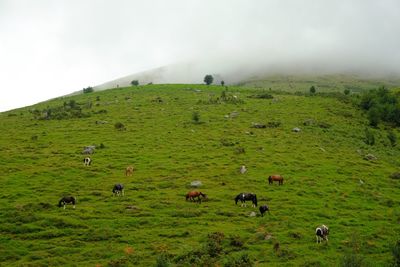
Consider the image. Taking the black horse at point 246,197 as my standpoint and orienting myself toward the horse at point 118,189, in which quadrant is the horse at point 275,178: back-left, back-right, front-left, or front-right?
back-right

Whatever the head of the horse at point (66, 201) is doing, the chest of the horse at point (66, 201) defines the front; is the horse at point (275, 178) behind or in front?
behind

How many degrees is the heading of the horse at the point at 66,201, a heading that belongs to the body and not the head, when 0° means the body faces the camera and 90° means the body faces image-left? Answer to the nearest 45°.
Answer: approximately 90°

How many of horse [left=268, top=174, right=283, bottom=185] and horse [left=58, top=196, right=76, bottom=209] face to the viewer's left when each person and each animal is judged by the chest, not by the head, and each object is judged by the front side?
2

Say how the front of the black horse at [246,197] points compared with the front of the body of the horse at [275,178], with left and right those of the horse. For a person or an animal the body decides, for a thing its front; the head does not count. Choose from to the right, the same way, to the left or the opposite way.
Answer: the same way

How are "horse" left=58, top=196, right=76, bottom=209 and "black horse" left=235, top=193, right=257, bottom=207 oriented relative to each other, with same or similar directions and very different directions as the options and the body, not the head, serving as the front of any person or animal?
same or similar directions

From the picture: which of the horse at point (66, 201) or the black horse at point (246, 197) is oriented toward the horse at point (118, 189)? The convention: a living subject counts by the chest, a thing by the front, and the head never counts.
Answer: the black horse

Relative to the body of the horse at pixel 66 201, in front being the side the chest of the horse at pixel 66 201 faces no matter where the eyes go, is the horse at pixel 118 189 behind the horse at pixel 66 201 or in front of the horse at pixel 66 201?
behind

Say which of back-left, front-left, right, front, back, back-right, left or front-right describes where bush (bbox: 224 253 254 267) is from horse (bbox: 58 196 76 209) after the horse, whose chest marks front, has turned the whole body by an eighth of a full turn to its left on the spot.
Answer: left

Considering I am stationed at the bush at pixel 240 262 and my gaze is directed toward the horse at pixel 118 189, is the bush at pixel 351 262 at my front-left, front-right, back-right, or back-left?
back-right

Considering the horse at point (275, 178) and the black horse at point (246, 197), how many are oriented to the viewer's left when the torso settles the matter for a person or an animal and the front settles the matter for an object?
2

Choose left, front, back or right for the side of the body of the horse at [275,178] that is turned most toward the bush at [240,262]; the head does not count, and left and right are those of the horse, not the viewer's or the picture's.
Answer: left

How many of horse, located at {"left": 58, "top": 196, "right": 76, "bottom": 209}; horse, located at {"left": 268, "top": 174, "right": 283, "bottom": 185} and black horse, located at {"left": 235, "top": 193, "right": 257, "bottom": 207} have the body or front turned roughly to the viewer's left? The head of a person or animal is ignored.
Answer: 3

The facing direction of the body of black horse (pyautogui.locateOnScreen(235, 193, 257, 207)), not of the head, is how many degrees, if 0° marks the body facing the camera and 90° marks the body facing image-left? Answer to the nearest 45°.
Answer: approximately 90°

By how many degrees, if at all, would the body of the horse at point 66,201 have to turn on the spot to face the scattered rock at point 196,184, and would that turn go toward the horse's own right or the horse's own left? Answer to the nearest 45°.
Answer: approximately 180°

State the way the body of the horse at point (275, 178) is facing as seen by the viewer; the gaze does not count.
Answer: to the viewer's left

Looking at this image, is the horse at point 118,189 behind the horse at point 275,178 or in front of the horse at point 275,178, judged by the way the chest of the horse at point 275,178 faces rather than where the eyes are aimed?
in front

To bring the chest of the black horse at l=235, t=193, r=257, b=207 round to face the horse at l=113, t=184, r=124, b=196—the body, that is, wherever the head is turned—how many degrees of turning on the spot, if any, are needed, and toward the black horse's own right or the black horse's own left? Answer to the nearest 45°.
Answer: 0° — it already faces it
